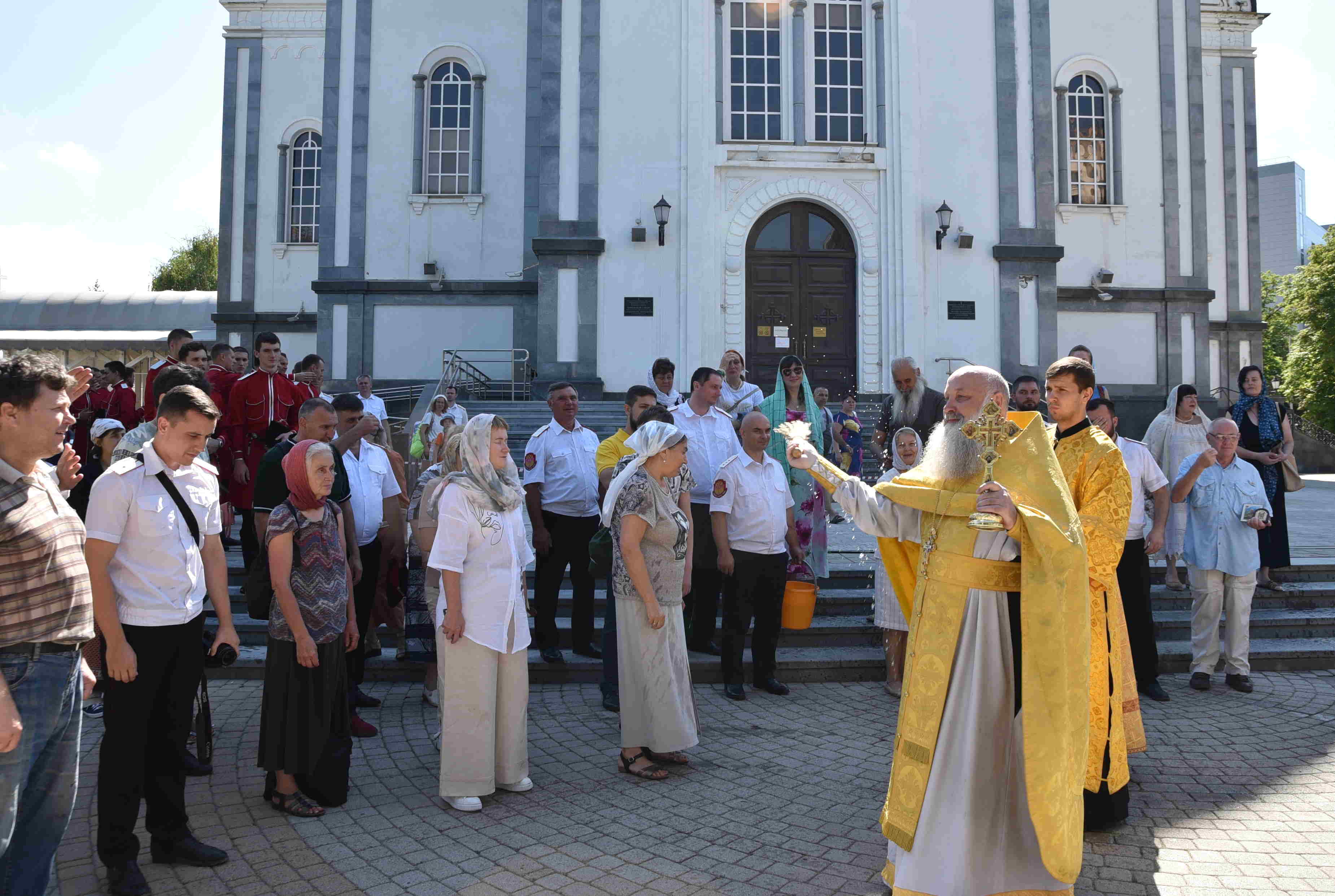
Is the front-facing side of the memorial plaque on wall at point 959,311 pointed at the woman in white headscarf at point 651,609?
yes

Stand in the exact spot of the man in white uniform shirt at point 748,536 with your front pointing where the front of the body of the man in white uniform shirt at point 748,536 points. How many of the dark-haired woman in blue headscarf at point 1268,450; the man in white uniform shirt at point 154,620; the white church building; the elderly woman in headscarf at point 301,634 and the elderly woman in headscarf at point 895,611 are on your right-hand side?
2

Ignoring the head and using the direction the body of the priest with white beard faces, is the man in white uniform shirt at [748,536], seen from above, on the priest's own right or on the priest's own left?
on the priest's own right

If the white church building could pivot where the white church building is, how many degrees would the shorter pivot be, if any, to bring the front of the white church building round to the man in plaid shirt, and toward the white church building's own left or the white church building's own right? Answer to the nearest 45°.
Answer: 0° — it already faces them

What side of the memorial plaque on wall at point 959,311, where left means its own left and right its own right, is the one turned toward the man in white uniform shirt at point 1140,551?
front

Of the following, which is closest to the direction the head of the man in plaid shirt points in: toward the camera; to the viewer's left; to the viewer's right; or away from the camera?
to the viewer's right

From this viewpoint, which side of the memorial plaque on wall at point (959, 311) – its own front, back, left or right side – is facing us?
front

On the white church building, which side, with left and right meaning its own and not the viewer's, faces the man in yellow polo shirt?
front

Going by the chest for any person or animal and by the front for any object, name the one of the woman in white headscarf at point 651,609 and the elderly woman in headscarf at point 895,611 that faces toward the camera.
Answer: the elderly woman in headscarf

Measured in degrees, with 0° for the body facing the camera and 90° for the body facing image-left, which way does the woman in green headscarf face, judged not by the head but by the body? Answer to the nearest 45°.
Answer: approximately 0°

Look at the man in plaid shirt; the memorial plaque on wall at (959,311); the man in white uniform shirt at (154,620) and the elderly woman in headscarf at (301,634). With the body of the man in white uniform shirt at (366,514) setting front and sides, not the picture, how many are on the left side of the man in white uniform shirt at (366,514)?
1

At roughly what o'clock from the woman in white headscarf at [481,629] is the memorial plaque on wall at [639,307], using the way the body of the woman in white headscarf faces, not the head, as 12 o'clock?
The memorial plaque on wall is roughly at 8 o'clock from the woman in white headscarf.

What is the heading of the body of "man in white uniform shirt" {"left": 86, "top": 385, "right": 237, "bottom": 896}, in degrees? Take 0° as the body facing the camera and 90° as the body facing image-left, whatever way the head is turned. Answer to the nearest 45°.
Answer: approximately 315°

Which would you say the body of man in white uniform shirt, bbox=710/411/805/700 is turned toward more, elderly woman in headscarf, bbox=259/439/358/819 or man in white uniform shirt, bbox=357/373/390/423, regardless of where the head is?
the elderly woman in headscarf

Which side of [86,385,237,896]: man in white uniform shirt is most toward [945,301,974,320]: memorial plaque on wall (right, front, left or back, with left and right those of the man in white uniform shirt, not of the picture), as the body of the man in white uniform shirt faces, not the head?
left

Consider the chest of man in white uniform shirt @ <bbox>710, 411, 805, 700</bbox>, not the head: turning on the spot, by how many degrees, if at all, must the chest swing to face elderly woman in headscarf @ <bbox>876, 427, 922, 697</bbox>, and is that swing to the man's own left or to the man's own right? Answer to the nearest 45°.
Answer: approximately 45° to the man's own left

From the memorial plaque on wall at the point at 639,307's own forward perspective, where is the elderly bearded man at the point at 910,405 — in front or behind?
in front
